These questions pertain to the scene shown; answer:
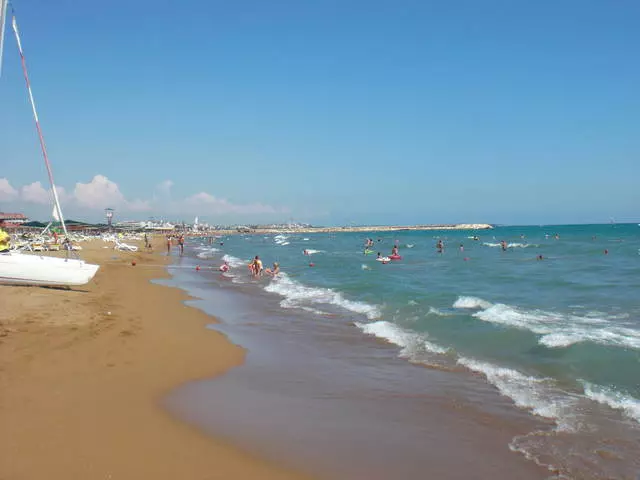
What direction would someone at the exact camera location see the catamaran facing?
facing to the right of the viewer

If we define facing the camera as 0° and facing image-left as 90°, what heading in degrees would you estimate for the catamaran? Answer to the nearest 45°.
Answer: approximately 270°
